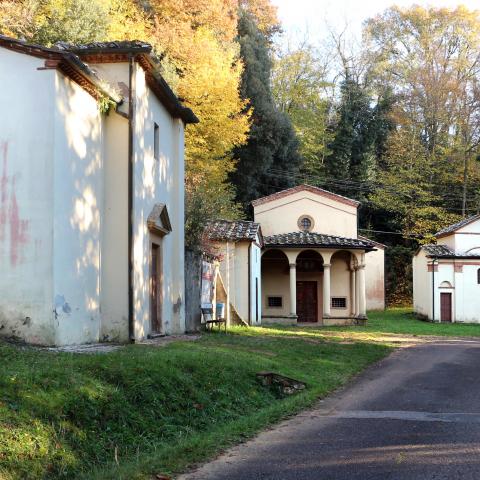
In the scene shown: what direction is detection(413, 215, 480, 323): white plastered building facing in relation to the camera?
toward the camera

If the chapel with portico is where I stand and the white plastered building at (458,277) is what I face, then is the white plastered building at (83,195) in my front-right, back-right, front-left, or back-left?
back-right

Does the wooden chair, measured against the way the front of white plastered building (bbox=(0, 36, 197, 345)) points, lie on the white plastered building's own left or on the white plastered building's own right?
on the white plastered building's own left

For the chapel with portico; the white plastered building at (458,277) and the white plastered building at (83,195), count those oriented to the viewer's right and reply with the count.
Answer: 1

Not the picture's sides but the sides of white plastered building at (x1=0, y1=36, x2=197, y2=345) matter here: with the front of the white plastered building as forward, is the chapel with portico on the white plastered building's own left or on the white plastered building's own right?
on the white plastered building's own left

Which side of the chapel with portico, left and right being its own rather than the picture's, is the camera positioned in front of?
front

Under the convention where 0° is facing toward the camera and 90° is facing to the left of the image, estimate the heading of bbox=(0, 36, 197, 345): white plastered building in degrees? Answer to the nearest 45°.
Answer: approximately 270°

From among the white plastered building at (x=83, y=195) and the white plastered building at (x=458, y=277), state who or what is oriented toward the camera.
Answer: the white plastered building at (x=458, y=277)

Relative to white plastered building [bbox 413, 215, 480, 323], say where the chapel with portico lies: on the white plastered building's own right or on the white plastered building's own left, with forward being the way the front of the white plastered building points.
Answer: on the white plastered building's own right

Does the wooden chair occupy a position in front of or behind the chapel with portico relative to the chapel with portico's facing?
in front

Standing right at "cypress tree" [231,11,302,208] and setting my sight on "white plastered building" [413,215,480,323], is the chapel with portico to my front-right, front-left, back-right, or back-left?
front-right

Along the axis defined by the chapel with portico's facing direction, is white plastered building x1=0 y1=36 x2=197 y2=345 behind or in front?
in front

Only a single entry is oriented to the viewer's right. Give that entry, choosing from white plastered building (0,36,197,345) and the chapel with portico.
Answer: the white plastered building

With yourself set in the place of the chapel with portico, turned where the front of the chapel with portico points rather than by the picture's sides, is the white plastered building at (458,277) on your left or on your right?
on your left
